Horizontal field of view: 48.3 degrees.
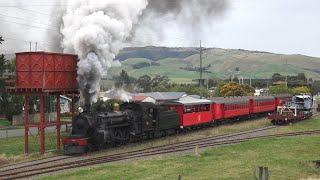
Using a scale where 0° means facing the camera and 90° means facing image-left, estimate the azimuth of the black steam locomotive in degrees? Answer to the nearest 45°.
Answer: approximately 45°

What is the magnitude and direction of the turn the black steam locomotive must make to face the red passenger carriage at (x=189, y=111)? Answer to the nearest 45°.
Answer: approximately 180°
